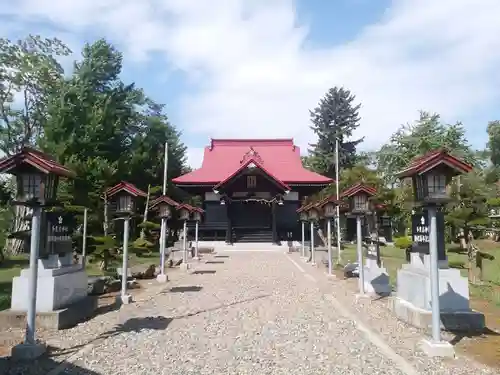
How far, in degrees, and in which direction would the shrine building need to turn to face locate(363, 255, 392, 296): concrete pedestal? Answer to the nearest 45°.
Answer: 0° — it already faces it

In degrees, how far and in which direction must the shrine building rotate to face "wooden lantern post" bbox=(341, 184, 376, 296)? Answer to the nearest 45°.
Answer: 0° — it already faces it

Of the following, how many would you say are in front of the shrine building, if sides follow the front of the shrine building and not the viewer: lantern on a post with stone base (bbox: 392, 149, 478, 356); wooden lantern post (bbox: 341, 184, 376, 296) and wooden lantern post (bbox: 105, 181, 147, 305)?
3

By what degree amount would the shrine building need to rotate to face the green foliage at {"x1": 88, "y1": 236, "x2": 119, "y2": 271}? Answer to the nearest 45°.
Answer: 0° — it already faces it

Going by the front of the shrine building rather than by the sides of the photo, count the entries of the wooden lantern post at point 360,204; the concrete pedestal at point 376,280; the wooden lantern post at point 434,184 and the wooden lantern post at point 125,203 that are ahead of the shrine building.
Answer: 4

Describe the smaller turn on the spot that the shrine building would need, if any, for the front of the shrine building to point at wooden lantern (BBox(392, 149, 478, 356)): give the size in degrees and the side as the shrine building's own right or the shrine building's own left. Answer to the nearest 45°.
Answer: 0° — it already faces it

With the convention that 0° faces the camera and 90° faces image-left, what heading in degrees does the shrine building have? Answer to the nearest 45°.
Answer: approximately 0°

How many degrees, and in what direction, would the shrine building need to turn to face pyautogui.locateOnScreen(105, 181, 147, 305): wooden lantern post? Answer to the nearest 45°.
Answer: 0° — it already faces it

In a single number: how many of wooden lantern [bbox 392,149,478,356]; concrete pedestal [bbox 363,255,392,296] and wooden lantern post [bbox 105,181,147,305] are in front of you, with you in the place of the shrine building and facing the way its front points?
3

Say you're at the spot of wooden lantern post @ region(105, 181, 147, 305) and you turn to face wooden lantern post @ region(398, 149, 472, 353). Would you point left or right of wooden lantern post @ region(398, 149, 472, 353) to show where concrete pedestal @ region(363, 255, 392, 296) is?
left

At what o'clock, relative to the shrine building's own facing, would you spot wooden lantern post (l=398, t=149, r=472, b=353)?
The wooden lantern post is roughly at 12 o'clock from the shrine building.
